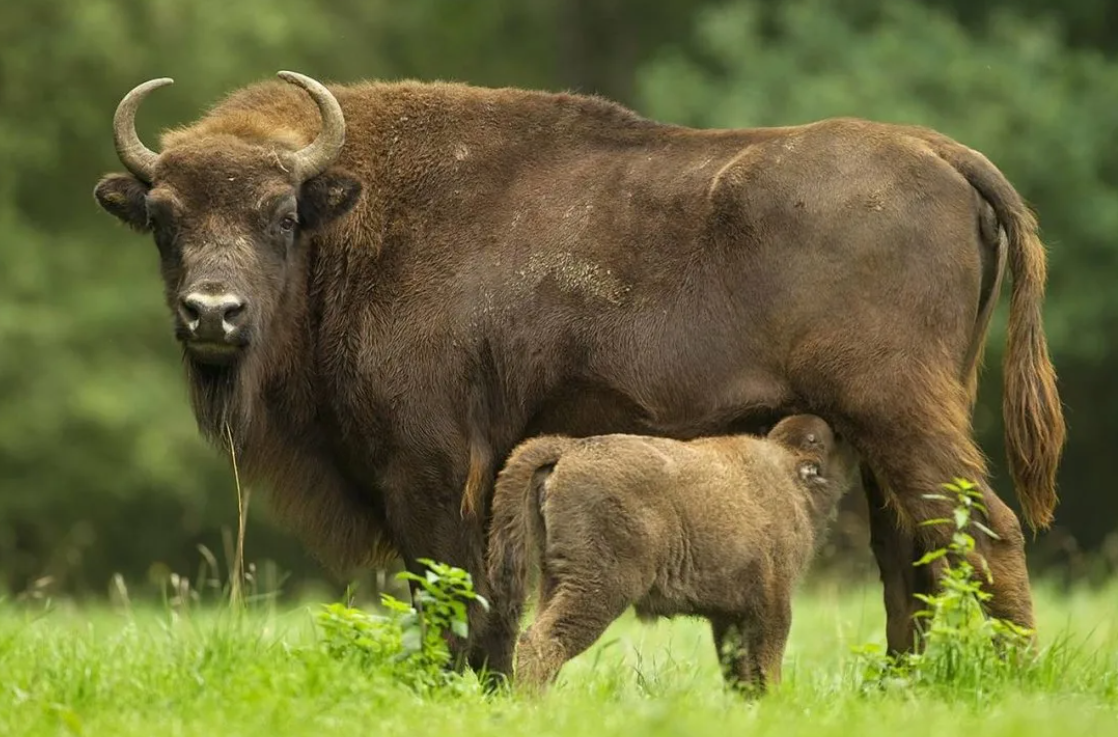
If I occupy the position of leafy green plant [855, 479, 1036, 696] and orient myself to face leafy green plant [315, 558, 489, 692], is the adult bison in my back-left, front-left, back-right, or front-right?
front-right

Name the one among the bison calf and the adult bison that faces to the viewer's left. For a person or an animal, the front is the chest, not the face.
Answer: the adult bison

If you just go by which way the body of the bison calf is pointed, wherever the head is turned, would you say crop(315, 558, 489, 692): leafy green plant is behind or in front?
behind

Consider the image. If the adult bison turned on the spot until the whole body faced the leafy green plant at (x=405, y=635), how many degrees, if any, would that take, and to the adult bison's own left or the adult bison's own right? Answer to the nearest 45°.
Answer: approximately 90° to the adult bison's own left

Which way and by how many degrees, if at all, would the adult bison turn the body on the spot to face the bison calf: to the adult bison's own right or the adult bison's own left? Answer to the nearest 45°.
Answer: approximately 90° to the adult bison's own left

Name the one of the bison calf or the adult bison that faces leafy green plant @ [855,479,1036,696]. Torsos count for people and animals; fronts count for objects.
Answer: the bison calf

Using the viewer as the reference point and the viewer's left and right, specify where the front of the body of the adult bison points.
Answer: facing to the left of the viewer

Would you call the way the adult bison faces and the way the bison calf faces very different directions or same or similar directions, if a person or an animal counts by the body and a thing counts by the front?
very different directions

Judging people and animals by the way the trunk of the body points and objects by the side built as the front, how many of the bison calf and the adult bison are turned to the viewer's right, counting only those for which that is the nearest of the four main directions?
1

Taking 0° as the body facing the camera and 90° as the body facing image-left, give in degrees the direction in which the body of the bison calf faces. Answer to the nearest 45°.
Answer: approximately 270°

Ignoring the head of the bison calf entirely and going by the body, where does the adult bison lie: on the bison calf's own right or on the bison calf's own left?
on the bison calf's own left
